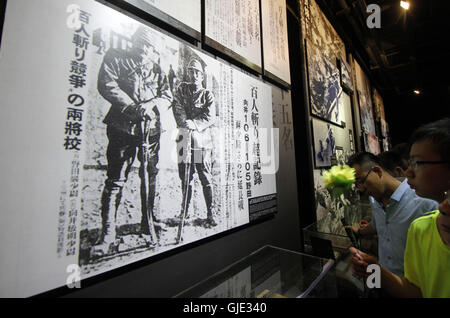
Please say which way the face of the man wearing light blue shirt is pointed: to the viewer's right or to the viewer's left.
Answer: to the viewer's left

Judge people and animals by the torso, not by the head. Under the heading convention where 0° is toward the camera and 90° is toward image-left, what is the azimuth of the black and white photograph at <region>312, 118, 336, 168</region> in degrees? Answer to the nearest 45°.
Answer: approximately 315°

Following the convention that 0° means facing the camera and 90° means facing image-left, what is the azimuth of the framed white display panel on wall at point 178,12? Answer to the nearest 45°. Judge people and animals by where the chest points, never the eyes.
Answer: approximately 315°
